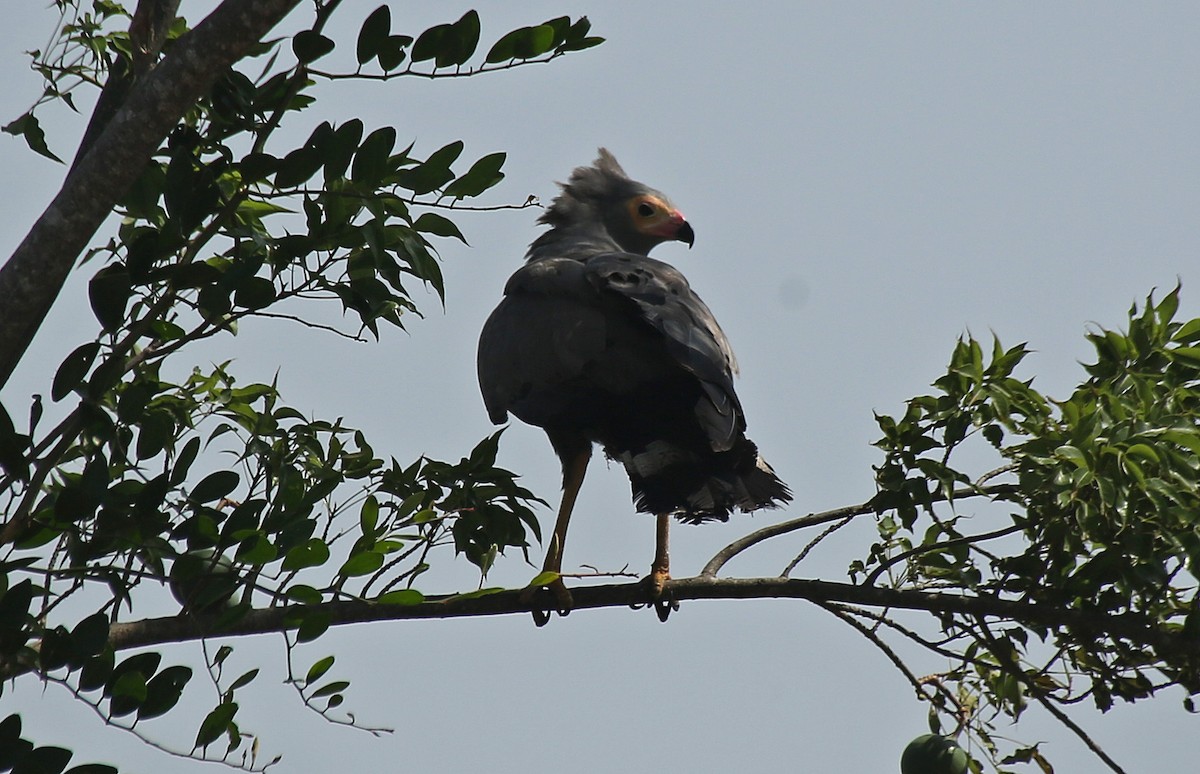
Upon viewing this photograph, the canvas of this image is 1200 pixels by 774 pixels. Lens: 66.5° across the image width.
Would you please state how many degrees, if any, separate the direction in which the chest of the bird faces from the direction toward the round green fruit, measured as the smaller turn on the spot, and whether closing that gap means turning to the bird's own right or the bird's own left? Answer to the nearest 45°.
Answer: approximately 135° to the bird's own right

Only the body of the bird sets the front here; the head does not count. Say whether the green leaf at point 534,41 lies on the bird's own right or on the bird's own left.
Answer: on the bird's own left

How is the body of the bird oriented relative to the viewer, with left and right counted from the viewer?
facing away from the viewer and to the left of the viewer
